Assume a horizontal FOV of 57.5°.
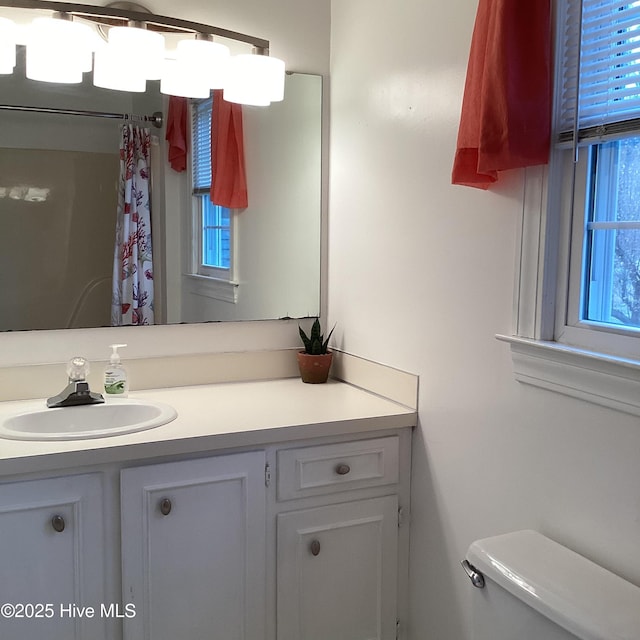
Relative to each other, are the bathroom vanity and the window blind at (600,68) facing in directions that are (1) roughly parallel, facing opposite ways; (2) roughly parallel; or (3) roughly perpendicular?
roughly perpendicular

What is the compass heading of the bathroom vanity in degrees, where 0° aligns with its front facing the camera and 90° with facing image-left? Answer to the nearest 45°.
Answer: approximately 0°

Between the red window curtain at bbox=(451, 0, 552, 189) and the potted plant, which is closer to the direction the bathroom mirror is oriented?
the red window curtain

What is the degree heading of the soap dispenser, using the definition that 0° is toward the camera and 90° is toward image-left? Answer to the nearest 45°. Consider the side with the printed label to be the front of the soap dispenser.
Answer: approximately 0°

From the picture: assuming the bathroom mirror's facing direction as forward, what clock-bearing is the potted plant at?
The potted plant is roughly at 9 o'clock from the bathroom mirror.
